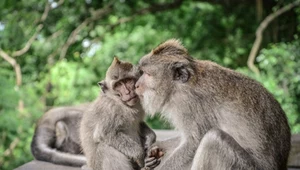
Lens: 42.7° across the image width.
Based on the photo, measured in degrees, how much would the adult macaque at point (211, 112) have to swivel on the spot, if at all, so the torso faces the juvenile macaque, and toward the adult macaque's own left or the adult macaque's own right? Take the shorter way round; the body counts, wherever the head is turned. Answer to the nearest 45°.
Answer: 0° — it already faces it

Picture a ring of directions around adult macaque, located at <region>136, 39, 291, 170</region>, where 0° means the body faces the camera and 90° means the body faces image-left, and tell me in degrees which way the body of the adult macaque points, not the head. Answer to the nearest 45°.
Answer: approximately 90°

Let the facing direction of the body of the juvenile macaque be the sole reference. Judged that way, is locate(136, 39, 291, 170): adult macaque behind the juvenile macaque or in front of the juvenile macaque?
in front

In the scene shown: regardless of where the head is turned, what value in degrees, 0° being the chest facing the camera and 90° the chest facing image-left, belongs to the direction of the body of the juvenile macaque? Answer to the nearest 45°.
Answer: approximately 315°

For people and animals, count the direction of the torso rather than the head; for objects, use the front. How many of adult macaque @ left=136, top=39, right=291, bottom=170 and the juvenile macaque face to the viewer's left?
1
